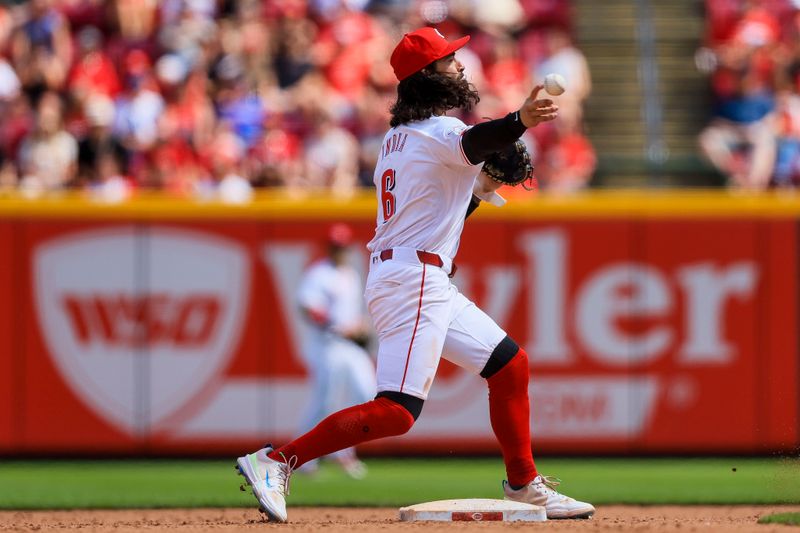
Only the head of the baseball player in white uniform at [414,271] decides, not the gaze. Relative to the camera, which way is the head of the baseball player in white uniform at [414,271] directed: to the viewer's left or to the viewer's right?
to the viewer's right

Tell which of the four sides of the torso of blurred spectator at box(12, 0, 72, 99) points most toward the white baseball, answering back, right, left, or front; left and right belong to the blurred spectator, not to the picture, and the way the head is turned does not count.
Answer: front

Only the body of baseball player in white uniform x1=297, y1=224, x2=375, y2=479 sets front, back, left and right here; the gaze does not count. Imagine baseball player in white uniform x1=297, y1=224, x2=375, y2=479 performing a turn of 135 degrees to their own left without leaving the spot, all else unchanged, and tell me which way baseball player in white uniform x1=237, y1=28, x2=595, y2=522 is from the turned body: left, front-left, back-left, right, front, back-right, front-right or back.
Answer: back

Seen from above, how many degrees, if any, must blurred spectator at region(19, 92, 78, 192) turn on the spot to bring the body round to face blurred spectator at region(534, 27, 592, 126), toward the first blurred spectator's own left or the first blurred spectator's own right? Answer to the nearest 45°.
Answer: approximately 90° to the first blurred spectator's own left

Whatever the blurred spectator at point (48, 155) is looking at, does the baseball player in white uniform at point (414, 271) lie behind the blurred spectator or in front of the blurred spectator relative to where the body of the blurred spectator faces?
in front

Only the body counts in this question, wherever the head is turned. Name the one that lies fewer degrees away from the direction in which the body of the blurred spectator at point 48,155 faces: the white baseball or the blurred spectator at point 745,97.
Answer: the white baseball

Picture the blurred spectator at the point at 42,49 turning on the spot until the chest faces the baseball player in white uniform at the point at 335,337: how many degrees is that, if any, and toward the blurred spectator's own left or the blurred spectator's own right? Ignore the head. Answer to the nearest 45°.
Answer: approximately 45° to the blurred spectator's own left

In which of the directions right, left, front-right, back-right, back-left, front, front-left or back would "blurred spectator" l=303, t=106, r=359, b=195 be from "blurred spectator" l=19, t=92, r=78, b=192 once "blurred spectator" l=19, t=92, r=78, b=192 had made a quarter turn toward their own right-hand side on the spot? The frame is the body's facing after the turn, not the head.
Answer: back

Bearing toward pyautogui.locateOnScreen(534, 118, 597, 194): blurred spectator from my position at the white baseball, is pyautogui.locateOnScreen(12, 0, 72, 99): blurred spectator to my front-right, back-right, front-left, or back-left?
front-left

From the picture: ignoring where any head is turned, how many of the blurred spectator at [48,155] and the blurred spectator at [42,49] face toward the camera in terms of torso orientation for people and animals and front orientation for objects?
2

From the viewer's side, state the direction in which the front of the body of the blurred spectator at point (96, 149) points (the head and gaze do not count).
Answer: toward the camera

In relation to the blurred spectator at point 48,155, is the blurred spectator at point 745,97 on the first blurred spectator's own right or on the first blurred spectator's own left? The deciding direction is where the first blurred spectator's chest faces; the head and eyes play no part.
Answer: on the first blurred spectator's own left

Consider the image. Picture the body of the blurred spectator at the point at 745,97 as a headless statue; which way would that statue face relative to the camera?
toward the camera
